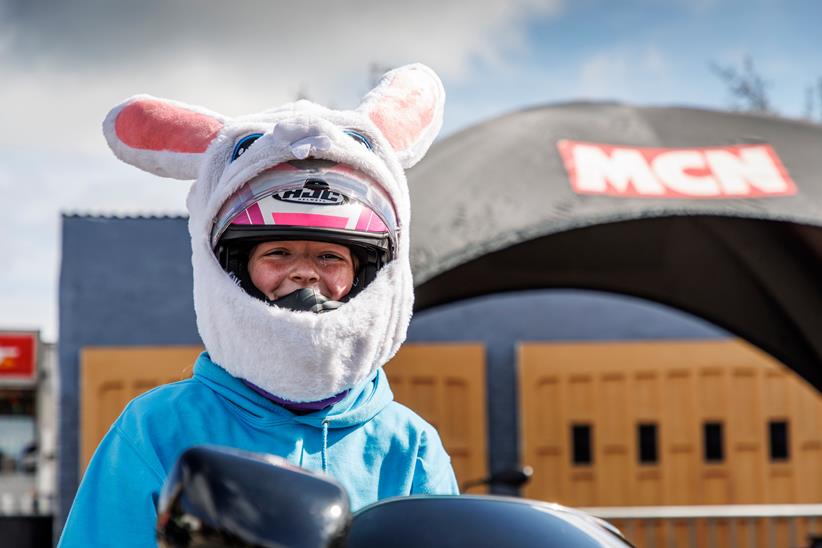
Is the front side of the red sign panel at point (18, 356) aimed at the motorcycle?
yes

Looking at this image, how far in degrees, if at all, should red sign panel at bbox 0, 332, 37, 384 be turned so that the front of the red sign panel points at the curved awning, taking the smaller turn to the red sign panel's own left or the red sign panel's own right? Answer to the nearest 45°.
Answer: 0° — it already faces it

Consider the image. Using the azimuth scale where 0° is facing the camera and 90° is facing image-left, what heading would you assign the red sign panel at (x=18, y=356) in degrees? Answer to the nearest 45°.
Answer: approximately 0°

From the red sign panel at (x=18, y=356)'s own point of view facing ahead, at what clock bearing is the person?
The person is roughly at 12 o'clock from the red sign panel.
